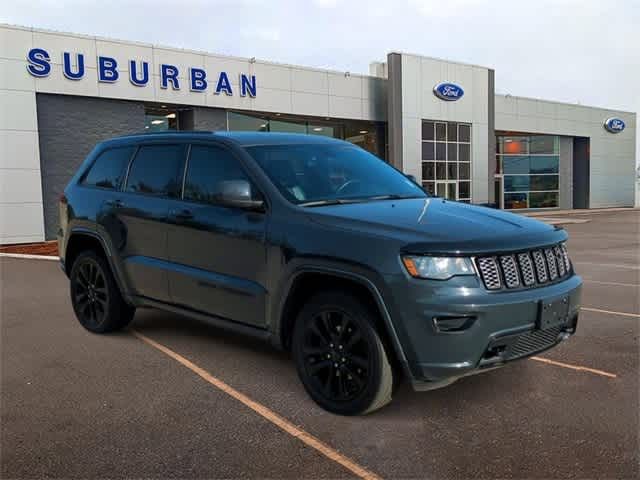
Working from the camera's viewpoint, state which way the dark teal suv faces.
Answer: facing the viewer and to the right of the viewer

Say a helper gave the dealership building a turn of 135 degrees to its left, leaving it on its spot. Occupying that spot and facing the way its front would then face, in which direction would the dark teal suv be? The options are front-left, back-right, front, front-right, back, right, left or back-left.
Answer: back
